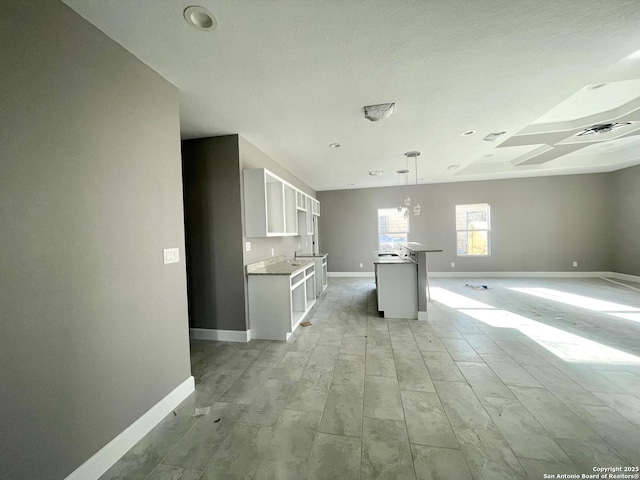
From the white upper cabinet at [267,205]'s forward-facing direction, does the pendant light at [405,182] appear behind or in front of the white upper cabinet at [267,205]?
in front

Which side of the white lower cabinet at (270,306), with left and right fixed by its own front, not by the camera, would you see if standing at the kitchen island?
front

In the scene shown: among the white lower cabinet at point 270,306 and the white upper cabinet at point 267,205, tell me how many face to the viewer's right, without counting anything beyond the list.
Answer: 2

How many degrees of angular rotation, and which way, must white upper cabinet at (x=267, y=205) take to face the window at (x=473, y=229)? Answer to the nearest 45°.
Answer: approximately 45° to its left

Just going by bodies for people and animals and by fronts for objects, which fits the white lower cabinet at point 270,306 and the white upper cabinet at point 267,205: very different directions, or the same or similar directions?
same or similar directions

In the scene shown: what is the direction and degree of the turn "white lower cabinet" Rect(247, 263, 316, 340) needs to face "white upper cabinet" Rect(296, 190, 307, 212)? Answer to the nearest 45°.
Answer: approximately 90° to its left

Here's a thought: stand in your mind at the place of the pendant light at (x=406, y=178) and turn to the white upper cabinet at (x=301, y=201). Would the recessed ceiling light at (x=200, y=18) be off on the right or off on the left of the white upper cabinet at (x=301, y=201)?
left

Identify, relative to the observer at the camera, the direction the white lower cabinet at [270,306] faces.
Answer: facing to the right of the viewer

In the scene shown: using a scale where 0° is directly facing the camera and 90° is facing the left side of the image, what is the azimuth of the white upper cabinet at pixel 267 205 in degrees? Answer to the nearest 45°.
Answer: approximately 270°
